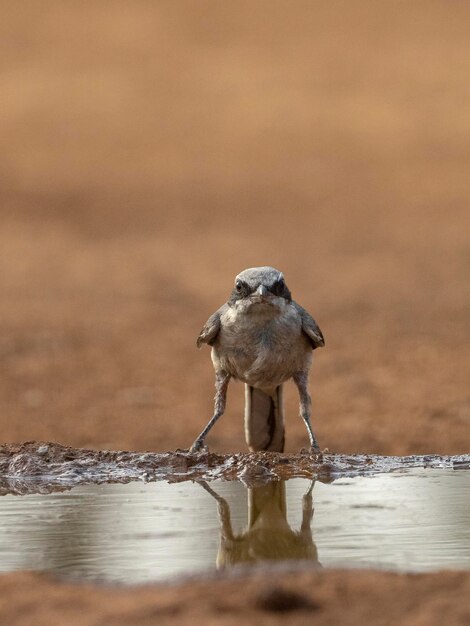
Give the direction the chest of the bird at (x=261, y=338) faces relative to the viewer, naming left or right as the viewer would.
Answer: facing the viewer
